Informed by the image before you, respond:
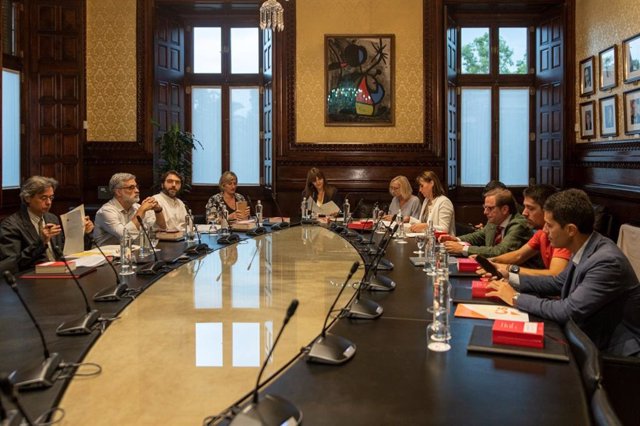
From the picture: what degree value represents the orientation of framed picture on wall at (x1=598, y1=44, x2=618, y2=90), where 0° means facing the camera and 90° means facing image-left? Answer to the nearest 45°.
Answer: approximately 45°

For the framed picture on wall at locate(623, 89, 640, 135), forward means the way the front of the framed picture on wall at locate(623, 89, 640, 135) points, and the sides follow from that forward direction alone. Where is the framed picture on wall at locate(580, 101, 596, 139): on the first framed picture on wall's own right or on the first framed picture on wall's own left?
on the first framed picture on wall's own right

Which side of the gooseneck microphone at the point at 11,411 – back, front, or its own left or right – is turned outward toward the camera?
left

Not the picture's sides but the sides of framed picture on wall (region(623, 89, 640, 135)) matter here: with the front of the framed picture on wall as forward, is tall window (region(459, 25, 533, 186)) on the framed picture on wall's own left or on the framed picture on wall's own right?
on the framed picture on wall's own right
